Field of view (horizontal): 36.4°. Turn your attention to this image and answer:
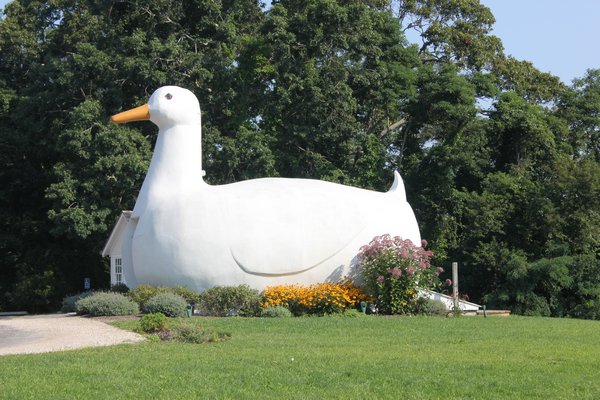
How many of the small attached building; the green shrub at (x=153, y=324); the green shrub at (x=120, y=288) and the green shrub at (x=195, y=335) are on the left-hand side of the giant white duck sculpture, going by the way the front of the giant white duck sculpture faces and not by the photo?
2

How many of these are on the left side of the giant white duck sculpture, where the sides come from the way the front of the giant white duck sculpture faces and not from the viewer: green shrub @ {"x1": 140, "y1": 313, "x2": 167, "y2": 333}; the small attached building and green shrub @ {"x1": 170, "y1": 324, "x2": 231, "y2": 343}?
2

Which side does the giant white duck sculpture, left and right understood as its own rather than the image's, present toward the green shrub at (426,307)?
back

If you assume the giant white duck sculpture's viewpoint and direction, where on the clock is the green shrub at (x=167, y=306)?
The green shrub is roughly at 10 o'clock from the giant white duck sculpture.

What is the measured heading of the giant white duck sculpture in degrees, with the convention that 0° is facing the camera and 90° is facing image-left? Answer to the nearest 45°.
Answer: approximately 90°

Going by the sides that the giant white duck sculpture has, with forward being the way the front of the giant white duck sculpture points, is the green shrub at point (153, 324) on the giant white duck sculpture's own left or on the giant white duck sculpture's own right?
on the giant white duck sculpture's own left

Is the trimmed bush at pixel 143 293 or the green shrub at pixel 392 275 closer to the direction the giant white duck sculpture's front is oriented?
the trimmed bush

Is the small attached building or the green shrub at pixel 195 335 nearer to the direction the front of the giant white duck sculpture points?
the small attached building

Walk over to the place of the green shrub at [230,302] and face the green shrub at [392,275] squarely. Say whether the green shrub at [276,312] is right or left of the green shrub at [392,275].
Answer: right

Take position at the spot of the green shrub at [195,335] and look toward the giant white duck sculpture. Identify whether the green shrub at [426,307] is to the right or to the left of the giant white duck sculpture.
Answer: right
